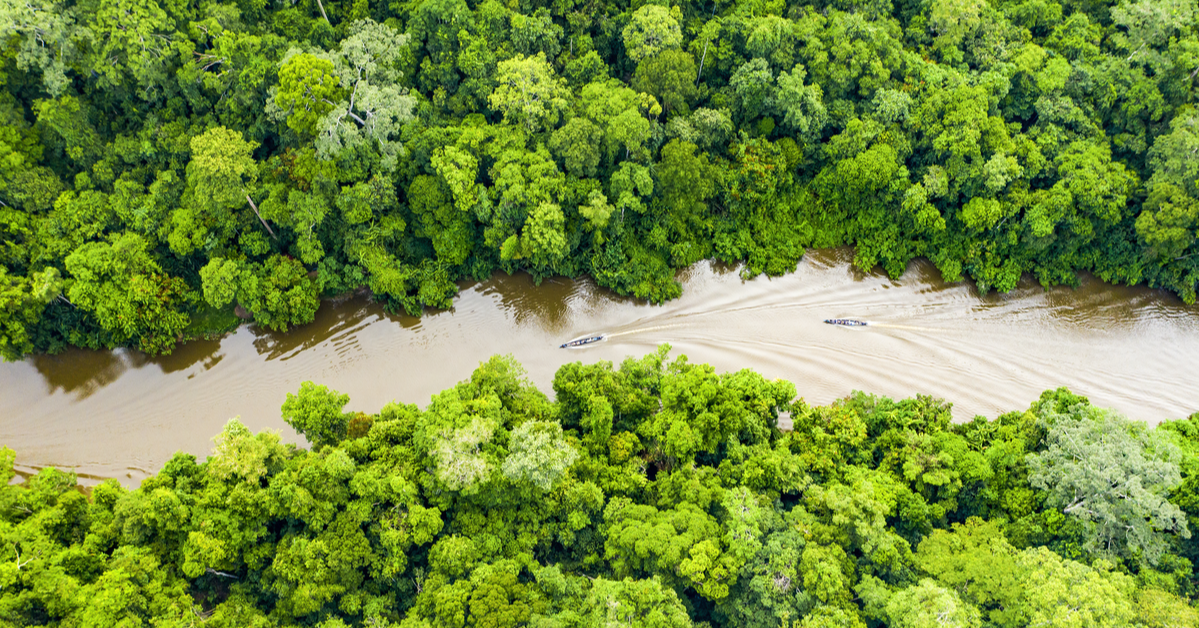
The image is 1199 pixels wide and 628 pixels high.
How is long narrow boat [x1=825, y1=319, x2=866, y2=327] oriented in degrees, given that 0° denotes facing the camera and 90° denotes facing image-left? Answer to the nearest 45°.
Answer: approximately 90°

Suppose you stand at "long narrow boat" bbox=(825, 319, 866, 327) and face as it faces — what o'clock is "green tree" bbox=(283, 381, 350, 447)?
The green tree is roughly at 11 o'clock from the long narrow boat.

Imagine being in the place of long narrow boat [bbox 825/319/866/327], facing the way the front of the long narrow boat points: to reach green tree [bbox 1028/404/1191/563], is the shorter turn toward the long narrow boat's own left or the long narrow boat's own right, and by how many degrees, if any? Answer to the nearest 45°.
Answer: approximately 135° to the long narrow boat's own left

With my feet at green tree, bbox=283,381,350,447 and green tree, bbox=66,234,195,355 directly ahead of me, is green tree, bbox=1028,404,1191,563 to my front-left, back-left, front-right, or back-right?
back-right
